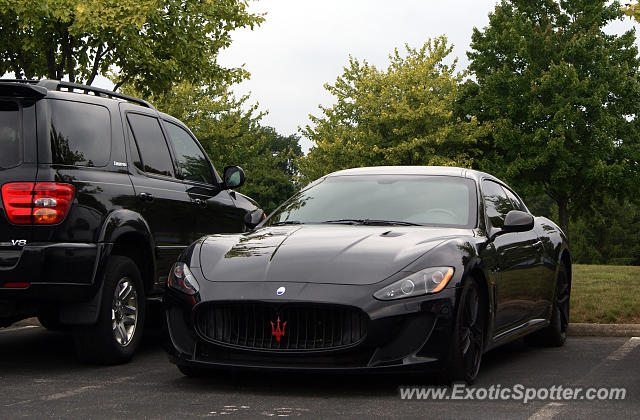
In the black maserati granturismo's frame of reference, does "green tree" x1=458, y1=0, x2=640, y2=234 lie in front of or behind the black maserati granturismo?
behind

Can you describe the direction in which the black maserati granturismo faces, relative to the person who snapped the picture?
facing the viewer and to the left of the viewer

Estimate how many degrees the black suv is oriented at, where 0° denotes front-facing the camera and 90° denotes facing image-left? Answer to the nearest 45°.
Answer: approximately 225°

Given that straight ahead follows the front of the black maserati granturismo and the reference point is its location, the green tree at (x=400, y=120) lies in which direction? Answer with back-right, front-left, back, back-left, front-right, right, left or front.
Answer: back-right

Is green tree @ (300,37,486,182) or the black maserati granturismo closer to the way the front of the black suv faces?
the green tree

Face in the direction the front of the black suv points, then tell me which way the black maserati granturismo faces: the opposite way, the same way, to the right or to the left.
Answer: the opposite way

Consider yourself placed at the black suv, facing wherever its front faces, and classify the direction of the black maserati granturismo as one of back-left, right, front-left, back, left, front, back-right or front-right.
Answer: right

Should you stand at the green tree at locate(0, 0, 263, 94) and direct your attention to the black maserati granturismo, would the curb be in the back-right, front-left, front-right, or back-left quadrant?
front-left

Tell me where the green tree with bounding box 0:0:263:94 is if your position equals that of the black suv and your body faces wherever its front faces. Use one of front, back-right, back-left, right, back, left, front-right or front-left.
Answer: front-left

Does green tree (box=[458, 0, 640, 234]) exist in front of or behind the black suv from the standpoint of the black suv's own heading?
in front

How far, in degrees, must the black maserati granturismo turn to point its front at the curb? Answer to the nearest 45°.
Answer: approximately 180°

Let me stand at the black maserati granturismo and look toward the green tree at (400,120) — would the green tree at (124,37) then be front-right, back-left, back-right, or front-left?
front-left
